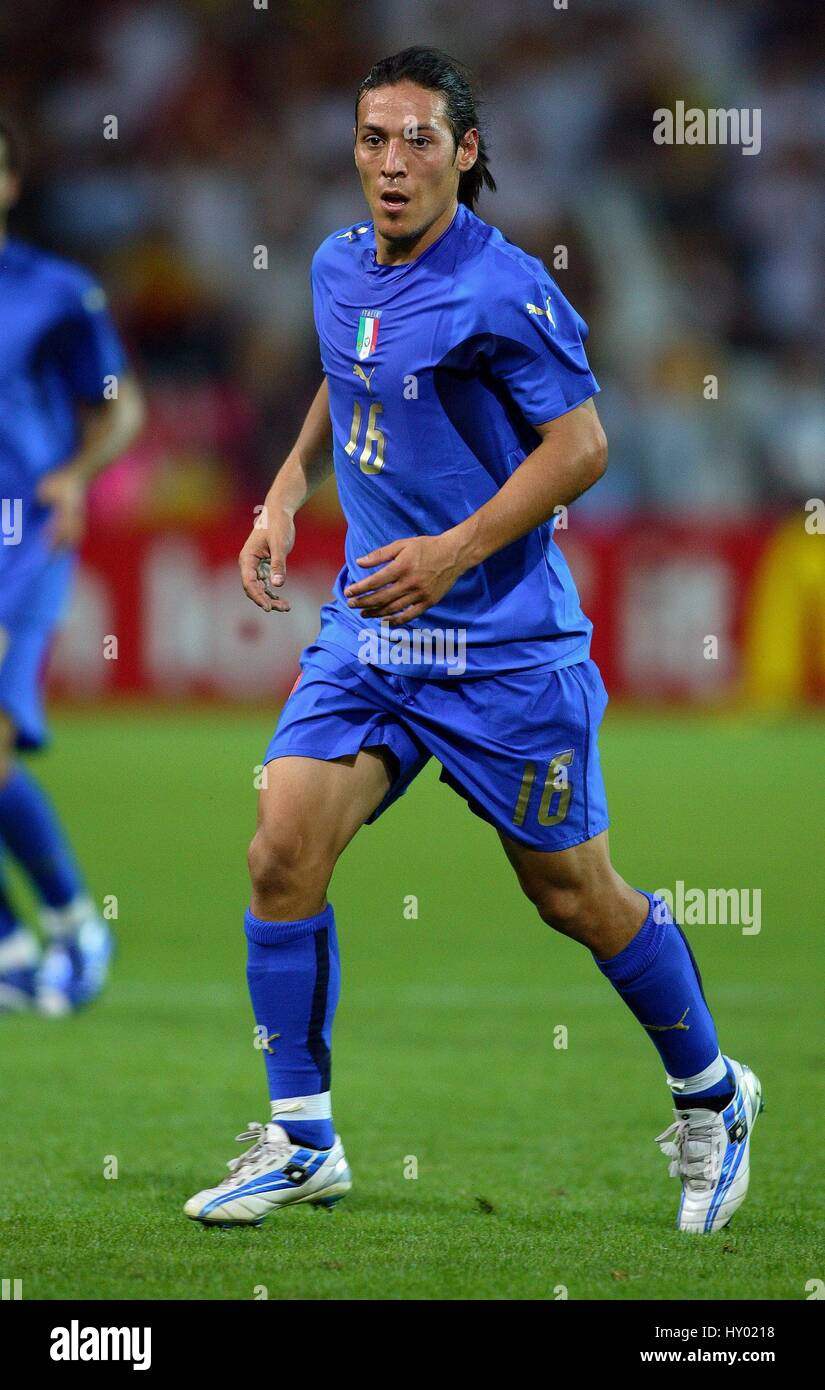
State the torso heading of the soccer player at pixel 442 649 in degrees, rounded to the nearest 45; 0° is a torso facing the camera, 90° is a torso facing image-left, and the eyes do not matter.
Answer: approximately 45°

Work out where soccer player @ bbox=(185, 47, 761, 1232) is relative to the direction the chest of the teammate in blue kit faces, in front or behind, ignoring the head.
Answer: in front

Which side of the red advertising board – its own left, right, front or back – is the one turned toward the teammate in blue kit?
front

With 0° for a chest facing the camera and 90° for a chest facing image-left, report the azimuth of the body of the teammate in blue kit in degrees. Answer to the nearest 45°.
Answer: approximately 0°

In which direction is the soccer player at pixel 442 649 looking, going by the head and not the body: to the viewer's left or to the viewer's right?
to the viewer's left

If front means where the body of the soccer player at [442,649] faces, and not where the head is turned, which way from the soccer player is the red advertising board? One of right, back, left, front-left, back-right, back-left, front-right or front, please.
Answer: back-right

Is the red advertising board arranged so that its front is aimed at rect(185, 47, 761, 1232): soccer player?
yes

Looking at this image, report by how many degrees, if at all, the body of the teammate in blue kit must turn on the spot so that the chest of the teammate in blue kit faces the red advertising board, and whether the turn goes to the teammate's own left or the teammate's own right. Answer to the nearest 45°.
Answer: approximately 135° to the teammate's own left

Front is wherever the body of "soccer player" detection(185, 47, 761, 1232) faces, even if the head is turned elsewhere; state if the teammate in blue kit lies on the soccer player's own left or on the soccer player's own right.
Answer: on the soccer player's own right

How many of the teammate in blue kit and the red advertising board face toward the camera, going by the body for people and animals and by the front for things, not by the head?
2
